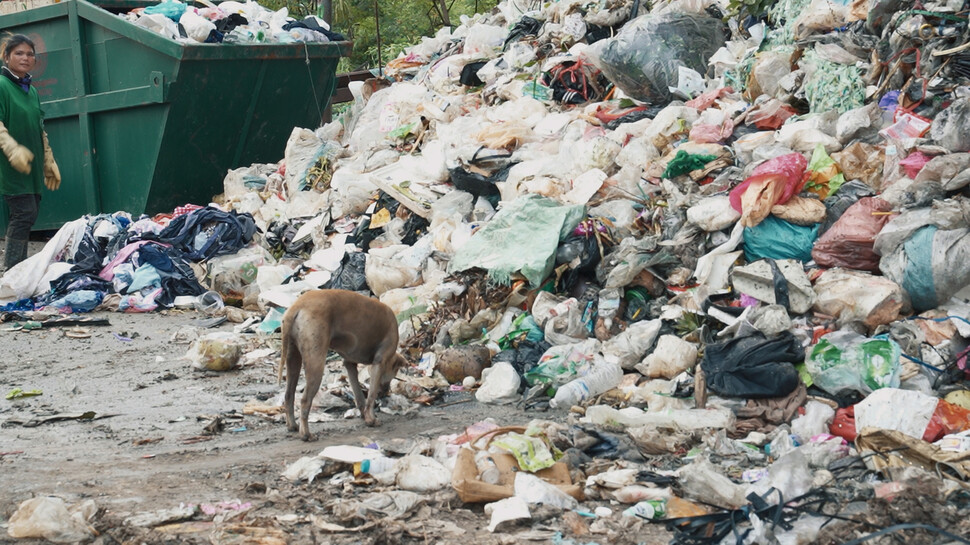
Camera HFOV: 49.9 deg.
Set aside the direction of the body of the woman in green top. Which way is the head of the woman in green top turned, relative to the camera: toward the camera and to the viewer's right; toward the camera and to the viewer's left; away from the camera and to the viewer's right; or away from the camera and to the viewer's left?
toward the camera and to the viewer's right

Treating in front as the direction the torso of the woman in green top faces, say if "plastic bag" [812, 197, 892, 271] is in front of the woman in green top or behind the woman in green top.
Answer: in front

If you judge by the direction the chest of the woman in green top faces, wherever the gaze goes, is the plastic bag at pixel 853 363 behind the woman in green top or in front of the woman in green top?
in front

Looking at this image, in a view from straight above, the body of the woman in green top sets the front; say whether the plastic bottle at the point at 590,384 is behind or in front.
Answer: in front
